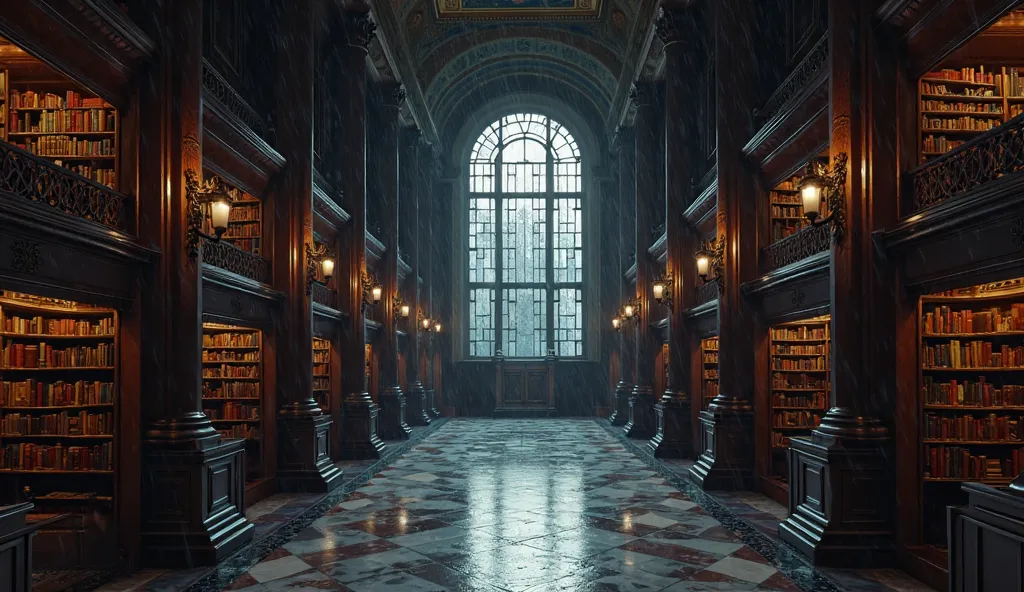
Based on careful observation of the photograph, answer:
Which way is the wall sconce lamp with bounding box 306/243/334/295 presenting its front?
to the viewer's right

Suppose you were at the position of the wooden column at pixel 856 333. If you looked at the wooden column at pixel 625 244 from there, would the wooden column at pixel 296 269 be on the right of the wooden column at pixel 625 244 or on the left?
left

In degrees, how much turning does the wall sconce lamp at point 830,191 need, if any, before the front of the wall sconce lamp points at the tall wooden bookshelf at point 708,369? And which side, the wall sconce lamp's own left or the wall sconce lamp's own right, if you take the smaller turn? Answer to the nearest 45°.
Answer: approximately 90° to the wall sconce lamp's own right

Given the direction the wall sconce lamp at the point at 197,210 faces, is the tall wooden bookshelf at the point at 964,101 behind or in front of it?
in front

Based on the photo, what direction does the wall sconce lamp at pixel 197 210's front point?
to the viewer's right

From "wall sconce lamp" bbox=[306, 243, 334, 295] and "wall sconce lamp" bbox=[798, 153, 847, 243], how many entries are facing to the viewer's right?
1

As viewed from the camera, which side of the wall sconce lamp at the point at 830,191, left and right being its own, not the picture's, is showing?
left

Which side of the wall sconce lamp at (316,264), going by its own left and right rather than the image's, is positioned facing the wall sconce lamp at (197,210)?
right

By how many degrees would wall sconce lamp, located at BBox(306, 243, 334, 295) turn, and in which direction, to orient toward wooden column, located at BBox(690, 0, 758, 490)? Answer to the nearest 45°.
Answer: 0° — it already faces it
